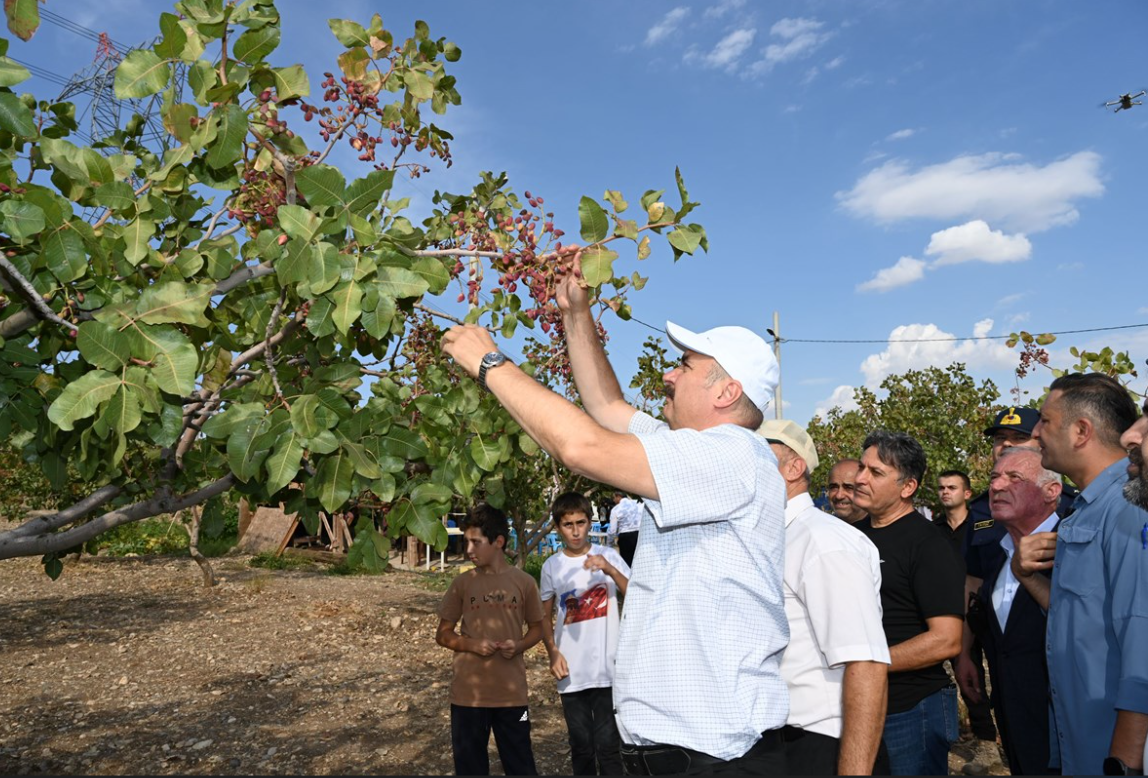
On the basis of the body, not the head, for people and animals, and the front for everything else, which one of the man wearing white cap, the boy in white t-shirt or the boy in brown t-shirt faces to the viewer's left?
the man wearing white cap

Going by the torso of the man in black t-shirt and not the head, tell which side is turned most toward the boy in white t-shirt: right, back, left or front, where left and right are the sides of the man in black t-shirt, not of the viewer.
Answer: right

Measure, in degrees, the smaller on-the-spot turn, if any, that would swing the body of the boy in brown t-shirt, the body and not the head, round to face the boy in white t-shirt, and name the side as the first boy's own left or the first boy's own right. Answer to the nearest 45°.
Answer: approximately 90° to the first boy's own left

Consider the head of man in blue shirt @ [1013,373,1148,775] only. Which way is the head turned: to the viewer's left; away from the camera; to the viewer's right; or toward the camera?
to the viewer's left

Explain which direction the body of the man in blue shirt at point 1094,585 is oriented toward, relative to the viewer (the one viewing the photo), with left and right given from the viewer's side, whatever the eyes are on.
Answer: facing to the left of the viewer

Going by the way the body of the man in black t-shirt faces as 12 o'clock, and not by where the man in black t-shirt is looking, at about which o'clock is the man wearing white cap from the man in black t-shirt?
The man wearing white cap is roughly at 11 o'clock from the man in black t-shirt.
